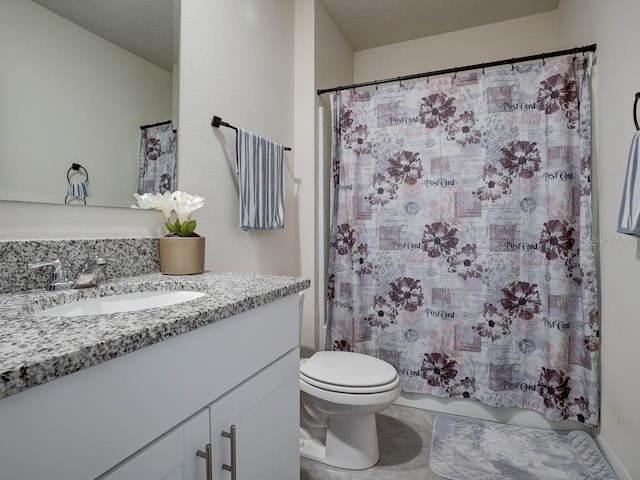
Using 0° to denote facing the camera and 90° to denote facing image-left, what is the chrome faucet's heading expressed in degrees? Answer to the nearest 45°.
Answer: approximately 315°

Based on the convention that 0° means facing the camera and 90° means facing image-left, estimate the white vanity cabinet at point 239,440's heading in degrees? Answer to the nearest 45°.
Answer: approximately 315°

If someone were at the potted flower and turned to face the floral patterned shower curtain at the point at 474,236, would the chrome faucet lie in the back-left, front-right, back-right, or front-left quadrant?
back-right

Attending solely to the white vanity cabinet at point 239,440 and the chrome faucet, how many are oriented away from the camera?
0

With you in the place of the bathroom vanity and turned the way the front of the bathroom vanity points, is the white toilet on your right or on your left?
on your left

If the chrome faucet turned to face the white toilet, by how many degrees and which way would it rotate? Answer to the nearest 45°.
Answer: approximately 45° to its left
